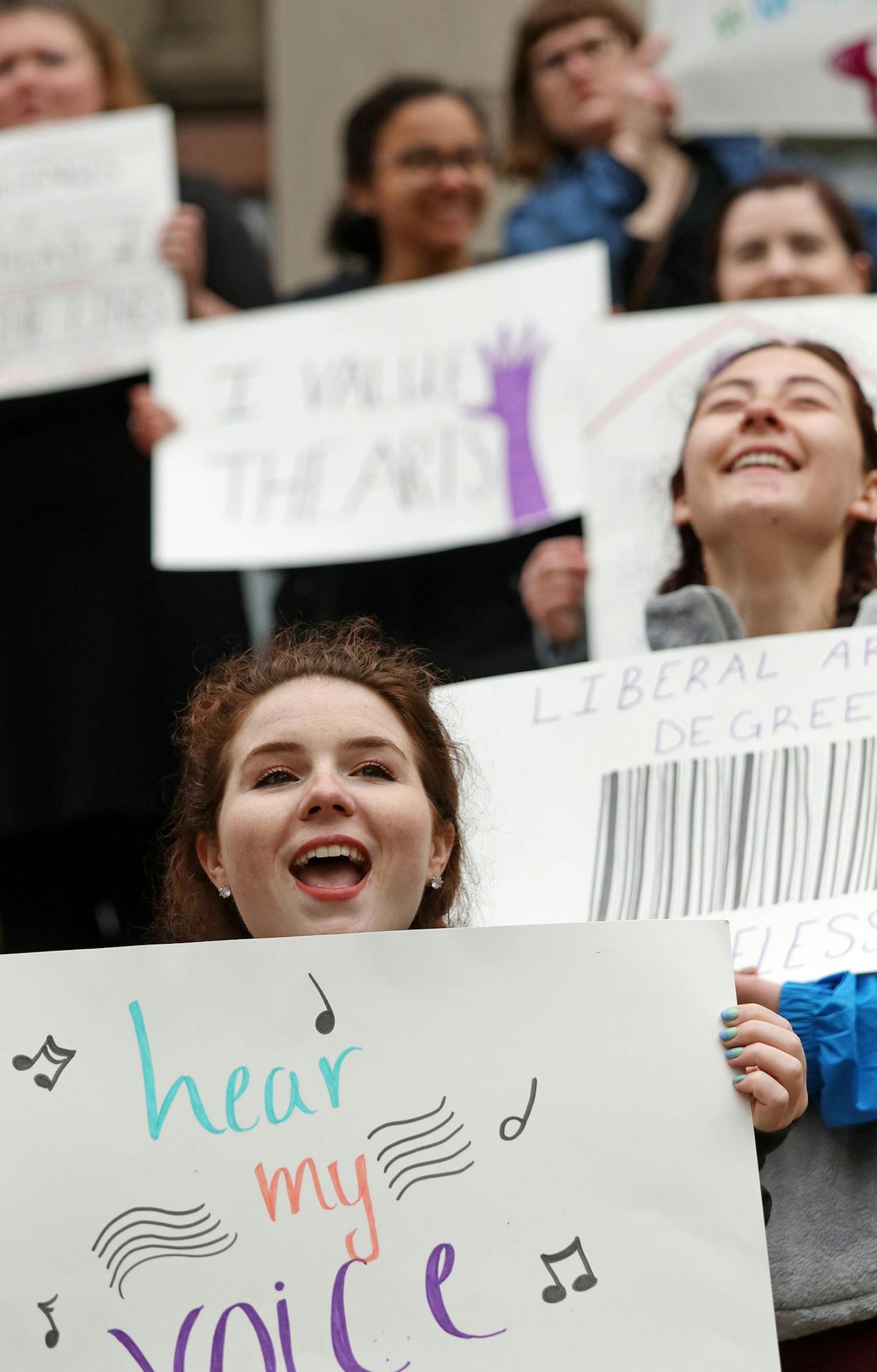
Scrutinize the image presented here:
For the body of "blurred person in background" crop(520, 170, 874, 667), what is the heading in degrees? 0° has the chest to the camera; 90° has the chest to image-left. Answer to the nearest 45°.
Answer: approximately 0°

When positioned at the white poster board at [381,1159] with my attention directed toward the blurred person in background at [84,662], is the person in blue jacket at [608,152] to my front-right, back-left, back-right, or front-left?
front-right

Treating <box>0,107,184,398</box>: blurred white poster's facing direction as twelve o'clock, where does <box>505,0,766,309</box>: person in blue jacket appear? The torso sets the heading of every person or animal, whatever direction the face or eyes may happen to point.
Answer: The person in blue jacket is roughly at 9 o'clock from the blurred white poster.

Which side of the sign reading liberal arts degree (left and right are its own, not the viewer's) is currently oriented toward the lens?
front

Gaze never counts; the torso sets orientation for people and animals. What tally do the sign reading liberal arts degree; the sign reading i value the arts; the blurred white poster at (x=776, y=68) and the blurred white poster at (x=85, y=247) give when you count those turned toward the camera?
4

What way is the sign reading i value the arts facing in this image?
toward the camera

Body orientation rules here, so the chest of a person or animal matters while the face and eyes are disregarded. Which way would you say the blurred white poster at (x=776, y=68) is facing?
toward the camera
